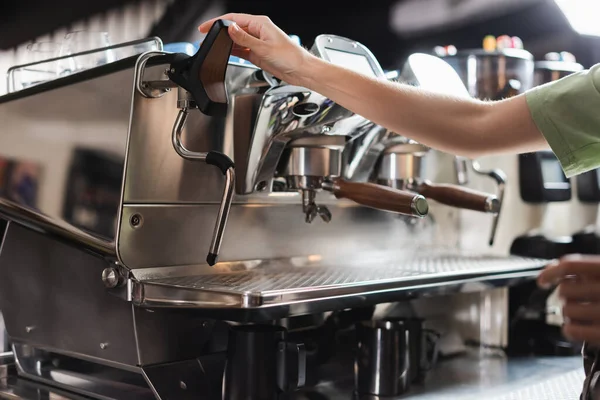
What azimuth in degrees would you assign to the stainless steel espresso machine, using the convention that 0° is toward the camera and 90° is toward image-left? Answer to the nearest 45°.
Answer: approximately 315°
